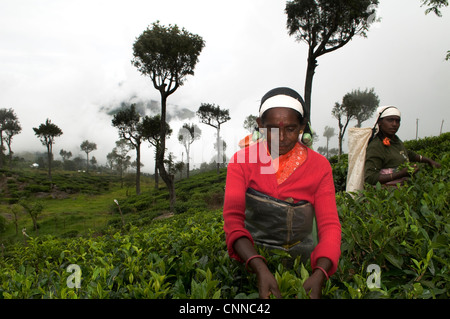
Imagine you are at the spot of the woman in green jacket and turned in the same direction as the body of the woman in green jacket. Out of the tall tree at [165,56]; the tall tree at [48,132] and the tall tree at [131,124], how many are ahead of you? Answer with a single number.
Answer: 0

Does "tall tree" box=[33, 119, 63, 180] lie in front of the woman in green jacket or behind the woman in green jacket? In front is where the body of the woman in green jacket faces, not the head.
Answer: behind

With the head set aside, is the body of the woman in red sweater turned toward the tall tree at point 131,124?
no

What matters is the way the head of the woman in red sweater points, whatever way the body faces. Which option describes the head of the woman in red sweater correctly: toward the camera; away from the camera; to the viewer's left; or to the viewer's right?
toward the camera

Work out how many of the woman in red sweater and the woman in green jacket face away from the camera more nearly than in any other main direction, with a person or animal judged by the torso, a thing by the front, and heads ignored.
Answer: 0

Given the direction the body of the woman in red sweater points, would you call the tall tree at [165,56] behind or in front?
behind

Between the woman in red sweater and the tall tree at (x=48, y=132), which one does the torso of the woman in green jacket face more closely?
the woman in red sweater

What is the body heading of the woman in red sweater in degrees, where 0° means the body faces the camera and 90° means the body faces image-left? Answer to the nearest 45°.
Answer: approximately 0°

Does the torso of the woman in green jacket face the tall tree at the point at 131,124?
no
